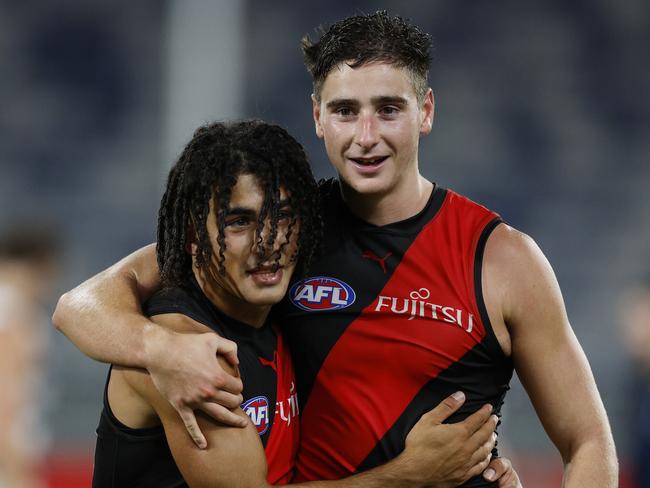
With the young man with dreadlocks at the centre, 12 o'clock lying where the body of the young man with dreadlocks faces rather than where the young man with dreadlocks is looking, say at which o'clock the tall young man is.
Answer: The tall young man is roughly at 10 o'clock from the young man with dreadlocks.

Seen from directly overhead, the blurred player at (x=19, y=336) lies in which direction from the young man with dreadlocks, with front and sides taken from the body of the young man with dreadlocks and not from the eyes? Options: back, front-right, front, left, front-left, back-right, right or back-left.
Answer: back

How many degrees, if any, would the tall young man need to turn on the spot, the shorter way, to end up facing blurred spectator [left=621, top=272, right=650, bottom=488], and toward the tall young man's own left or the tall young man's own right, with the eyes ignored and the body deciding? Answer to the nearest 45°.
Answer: approximately 135° to the tall young man's own left

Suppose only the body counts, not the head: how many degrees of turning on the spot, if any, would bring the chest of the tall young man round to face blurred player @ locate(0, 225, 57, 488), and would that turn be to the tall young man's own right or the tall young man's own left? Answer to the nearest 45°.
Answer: approximately 135° to the tall young man's own right

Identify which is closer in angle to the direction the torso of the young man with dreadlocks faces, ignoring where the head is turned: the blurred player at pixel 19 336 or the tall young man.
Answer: the tall young man

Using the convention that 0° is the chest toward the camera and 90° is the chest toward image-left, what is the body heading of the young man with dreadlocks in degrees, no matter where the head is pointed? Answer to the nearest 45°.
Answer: approximately 315°

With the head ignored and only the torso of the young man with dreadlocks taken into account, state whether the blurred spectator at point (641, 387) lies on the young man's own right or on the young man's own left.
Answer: on the young man's own left
